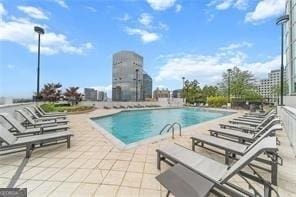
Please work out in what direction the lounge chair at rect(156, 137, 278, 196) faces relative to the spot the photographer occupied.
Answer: facing away from the viewer and to the left of the viewer

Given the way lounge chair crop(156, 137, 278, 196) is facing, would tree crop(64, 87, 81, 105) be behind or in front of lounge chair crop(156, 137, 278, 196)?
in front

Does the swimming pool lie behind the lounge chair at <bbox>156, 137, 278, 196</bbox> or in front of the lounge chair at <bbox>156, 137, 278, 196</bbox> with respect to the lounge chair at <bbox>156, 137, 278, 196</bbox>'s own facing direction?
in front

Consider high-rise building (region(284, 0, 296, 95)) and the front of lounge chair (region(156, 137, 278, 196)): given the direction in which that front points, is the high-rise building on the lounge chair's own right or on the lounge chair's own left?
on the lounge chair's own right

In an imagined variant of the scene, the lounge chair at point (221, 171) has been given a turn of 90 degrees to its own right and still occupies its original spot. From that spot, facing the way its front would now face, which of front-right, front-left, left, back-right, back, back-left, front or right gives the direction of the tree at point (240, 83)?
front-left

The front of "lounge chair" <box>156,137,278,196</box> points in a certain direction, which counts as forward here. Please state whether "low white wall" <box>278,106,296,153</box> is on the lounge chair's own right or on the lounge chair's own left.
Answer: on the lounge chair's own right

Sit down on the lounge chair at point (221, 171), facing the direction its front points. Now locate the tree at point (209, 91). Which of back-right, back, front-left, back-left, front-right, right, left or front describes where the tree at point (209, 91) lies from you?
front-right

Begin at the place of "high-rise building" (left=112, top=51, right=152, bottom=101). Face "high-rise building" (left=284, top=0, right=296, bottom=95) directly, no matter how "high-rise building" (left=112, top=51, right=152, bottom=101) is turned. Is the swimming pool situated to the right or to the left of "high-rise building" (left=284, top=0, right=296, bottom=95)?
right
